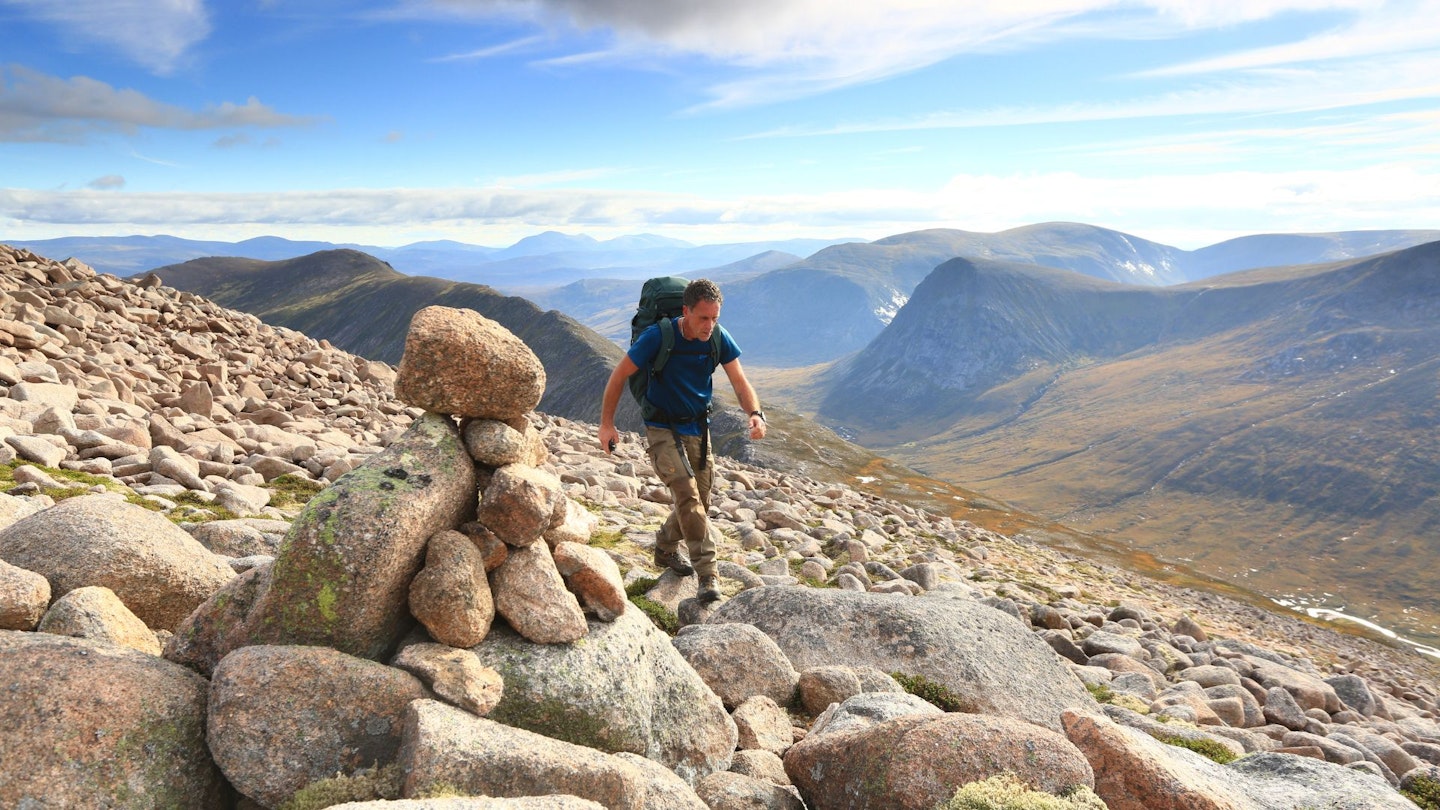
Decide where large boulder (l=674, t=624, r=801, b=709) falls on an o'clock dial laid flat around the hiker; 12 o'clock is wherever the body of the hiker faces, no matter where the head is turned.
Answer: The large boulder is roughly at 1 o'clock from the hiker.

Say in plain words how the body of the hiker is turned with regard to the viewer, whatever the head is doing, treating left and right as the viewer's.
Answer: facing the viewer and to the right of the viewer

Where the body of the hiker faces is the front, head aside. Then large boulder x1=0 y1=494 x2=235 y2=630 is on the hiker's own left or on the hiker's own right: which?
on the hiker's own right

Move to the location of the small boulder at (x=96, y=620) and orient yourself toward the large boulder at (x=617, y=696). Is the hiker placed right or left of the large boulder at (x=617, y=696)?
left

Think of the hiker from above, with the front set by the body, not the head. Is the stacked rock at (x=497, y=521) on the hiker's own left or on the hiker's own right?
on the hiker's own right

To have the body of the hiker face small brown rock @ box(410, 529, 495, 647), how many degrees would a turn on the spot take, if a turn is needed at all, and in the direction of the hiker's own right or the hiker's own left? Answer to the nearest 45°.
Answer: approximately 45° to the hiker's own right

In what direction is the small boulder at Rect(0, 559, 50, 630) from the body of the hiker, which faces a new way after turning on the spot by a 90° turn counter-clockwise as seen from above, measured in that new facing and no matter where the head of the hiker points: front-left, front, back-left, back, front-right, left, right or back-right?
back

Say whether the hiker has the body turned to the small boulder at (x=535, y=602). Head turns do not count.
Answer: no

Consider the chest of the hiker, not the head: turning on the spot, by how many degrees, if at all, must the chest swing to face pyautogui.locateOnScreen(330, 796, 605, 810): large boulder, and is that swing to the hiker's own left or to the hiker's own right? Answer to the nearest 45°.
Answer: approximately 45° to the hiker's own right

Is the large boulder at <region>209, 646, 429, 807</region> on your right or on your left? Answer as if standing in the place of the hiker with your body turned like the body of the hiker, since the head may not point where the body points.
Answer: on your right

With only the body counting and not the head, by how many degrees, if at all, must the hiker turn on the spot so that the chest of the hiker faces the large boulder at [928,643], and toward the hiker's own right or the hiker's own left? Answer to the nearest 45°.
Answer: approximately 45° to the hiker's own left

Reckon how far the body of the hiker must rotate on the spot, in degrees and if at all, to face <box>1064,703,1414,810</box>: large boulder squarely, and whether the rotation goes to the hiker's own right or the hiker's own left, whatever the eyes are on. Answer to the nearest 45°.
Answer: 0° — they already face it
